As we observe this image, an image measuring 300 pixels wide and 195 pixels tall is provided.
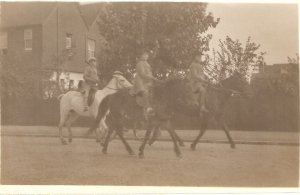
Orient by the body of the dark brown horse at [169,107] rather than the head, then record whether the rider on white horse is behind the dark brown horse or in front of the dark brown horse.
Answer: behind

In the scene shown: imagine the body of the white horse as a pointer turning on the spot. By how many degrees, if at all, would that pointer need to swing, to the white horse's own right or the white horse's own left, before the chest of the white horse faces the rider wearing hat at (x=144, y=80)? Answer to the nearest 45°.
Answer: approximately 45° to the white horse's own right

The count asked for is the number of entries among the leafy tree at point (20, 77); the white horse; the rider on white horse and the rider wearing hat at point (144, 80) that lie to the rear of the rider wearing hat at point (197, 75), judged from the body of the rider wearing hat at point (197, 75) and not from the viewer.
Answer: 4

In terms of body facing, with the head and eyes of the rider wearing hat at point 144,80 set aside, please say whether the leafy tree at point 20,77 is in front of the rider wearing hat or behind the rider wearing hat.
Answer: behind

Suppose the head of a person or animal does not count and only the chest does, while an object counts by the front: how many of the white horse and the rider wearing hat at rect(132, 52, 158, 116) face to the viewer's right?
2

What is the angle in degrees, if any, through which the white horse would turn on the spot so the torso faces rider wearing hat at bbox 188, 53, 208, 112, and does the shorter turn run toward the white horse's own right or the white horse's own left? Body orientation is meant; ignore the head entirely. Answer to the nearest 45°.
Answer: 0° — it already faces them

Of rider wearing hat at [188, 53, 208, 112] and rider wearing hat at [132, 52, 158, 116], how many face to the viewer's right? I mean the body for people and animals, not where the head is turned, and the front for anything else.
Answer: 2

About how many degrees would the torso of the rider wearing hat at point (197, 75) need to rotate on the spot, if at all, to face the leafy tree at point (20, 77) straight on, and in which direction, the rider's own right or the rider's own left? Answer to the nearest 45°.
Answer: approximately 180°

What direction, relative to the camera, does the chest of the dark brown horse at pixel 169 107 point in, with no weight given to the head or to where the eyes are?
to the viewer's right

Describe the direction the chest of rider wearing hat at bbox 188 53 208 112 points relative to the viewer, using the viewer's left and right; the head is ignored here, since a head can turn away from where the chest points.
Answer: facing to the right of the viewer

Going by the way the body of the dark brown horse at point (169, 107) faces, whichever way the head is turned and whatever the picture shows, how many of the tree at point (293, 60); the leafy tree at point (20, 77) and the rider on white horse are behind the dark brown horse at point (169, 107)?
2

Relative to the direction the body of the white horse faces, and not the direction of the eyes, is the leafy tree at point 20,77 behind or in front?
behind

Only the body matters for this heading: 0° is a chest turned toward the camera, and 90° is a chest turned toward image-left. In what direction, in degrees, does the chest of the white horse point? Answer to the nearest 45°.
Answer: approximately 270°

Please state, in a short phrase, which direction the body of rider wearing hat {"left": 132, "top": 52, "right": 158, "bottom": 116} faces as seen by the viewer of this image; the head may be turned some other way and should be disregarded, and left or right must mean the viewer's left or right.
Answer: facing to the right of the viewer
